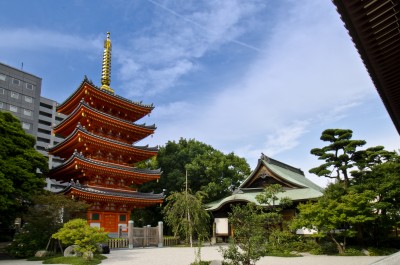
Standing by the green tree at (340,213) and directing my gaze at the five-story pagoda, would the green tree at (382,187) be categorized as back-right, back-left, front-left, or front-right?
back-right

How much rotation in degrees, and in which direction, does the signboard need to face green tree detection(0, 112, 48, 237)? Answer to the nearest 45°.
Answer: approximately 45° to its right

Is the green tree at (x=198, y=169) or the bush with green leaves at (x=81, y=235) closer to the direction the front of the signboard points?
the bush with green leaves

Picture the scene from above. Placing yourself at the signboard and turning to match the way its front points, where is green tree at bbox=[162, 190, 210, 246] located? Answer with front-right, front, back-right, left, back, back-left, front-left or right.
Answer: front-right

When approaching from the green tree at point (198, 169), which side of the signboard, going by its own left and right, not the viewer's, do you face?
back

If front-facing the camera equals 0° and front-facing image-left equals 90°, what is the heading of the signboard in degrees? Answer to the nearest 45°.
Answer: approximately 0°

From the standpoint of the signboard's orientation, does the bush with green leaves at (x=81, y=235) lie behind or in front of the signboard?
in front

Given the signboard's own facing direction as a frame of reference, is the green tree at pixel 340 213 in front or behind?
in front

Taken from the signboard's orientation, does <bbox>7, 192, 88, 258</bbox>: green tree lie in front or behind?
in front

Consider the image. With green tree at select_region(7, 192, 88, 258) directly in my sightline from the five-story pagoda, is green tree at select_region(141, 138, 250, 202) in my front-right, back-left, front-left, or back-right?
back-left
